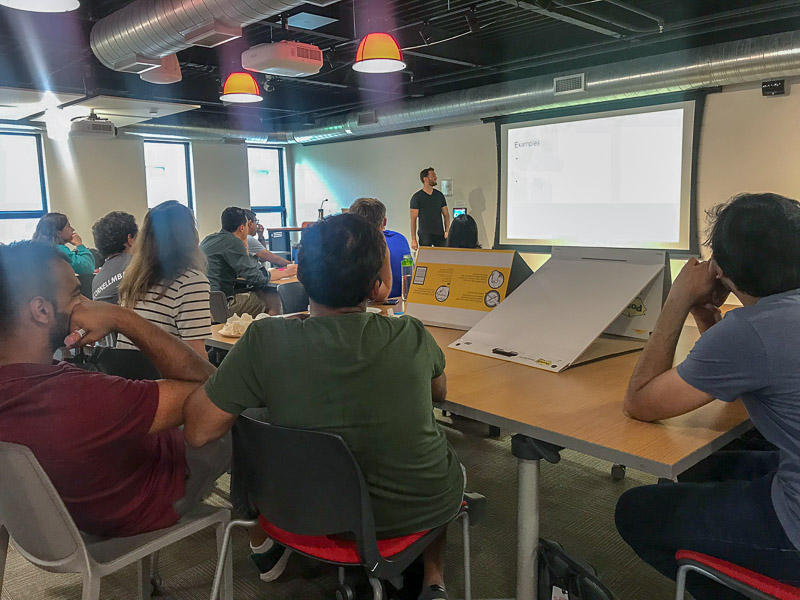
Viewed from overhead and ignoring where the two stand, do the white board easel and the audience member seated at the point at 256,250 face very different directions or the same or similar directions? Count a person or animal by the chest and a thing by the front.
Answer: very different directions

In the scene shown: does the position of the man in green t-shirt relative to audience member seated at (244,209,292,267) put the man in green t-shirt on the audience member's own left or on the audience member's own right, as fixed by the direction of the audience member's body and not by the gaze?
on the audience member's own right

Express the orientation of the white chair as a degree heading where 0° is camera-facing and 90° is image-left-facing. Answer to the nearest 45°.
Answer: approximately 225°

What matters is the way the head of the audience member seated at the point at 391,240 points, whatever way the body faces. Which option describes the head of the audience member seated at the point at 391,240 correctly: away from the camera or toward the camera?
away from the camera

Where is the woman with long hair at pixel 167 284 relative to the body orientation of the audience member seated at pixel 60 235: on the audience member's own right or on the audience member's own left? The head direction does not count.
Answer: on the audience member's own right

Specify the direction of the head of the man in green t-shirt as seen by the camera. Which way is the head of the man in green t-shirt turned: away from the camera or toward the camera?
away from the camera

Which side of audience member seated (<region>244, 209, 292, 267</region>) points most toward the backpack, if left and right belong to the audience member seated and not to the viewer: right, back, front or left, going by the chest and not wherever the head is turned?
right

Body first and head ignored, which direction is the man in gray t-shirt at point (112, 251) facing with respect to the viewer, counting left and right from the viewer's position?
facing away from the viewer and to the right of the viewer

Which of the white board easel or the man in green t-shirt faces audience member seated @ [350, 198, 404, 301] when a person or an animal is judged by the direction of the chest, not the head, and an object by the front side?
the man in green t-shirt

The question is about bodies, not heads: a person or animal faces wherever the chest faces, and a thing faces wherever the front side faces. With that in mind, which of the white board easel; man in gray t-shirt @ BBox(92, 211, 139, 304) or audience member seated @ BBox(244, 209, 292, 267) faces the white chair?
the white board easel

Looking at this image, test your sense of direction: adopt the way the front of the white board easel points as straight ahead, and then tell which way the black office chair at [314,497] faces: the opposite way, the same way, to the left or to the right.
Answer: the opposite way

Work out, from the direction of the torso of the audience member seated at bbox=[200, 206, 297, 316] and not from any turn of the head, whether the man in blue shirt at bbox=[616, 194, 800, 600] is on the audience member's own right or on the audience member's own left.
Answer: on the audience member's own right
